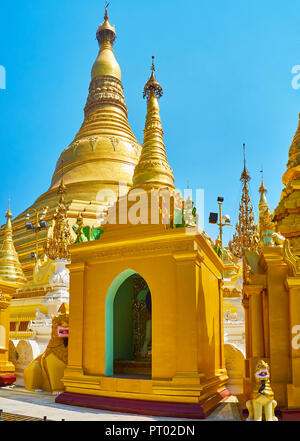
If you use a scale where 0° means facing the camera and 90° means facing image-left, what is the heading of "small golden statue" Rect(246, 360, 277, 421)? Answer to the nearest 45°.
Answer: approximately 0°

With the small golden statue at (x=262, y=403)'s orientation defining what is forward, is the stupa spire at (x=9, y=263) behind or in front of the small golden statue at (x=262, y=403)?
behind

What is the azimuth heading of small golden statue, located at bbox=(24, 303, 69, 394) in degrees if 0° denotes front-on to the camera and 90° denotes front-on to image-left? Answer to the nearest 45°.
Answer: approximately 315°

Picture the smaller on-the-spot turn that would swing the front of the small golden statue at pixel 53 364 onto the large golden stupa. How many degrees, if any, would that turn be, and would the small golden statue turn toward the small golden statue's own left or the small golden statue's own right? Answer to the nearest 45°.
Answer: approximately 135° to the small golden statue's own left

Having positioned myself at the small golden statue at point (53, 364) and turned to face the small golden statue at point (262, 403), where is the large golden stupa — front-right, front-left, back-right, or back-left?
back-left

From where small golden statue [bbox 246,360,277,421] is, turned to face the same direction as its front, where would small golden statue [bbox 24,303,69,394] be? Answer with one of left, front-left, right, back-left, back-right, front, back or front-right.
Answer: back-right
